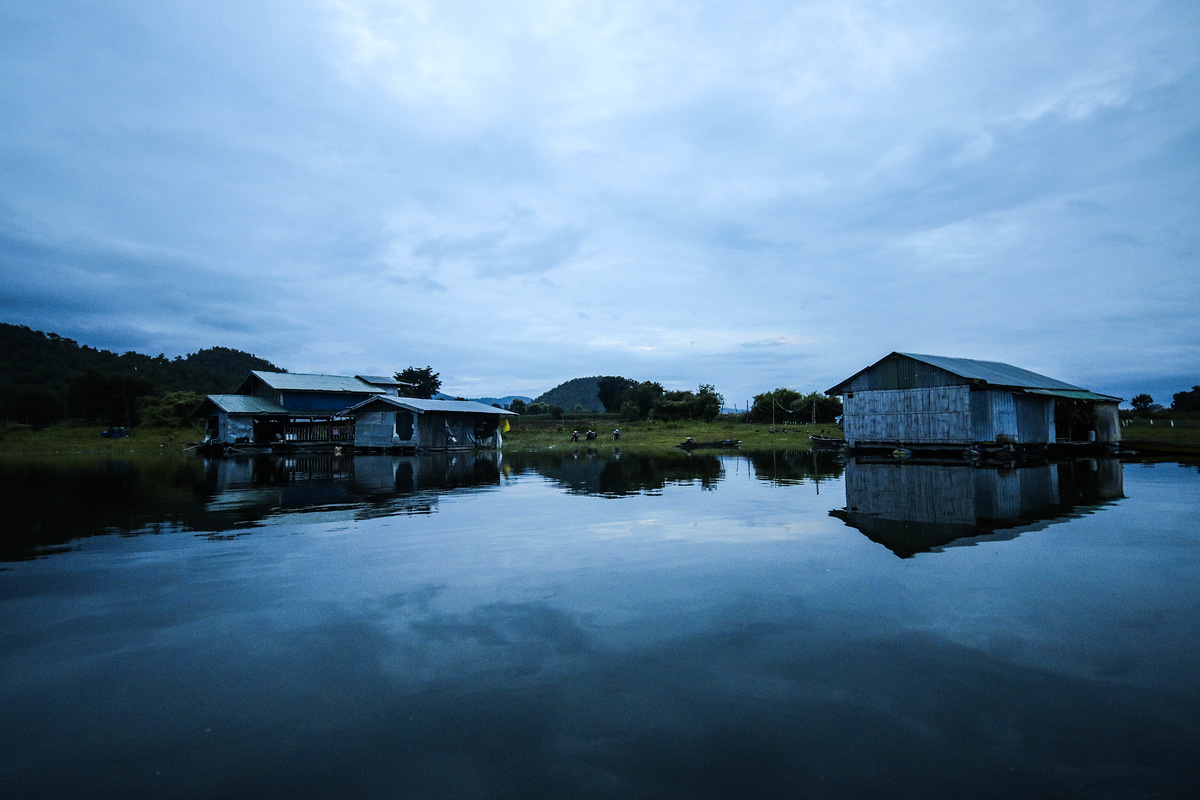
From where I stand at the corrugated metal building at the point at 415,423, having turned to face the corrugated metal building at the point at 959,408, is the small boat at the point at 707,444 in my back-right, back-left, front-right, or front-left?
front-left

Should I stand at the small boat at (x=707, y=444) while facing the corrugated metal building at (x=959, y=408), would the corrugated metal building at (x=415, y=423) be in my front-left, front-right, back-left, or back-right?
back-right

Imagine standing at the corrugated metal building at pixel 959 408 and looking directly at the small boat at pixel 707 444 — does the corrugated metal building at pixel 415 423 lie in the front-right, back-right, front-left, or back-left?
front-left

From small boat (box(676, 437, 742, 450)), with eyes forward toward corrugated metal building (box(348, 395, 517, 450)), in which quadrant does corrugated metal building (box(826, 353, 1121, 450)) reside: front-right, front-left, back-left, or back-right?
back-left

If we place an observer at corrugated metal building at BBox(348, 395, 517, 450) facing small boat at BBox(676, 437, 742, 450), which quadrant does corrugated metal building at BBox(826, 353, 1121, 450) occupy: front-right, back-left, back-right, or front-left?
front-right
